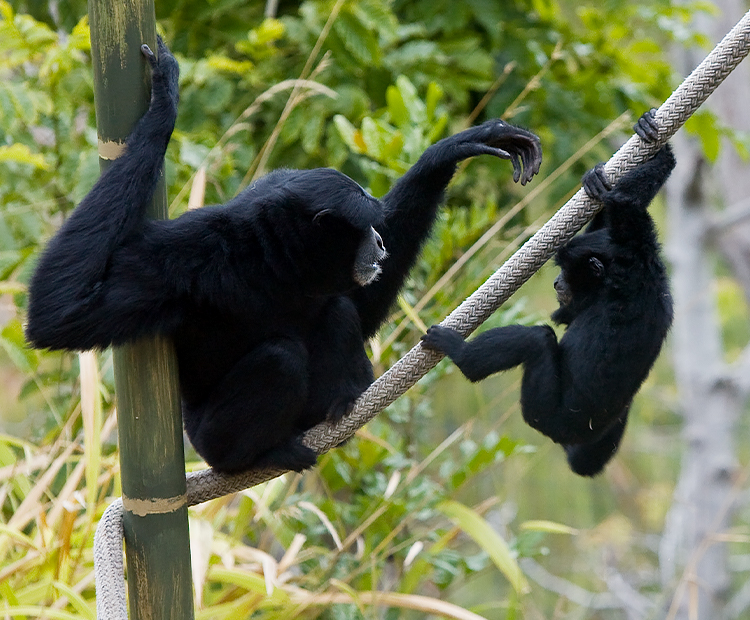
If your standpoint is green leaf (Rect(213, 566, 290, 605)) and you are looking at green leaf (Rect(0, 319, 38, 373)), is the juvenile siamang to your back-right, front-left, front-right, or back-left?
back-right

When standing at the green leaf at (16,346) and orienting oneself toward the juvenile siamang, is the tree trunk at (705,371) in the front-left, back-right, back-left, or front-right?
front-left

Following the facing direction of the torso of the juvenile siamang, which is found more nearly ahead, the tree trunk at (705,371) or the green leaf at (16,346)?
the green leaf

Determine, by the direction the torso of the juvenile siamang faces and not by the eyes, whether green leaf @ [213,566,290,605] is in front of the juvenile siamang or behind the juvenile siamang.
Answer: in front

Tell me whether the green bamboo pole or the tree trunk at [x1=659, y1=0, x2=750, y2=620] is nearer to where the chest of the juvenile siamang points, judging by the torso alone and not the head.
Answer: the green bamboo pole

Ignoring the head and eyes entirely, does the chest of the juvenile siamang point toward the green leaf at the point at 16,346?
yes

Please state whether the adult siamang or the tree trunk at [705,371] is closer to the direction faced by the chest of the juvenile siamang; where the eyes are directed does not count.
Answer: the adult siamang

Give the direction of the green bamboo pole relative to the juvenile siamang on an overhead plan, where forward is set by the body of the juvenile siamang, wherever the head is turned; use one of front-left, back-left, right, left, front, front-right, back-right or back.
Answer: front-left

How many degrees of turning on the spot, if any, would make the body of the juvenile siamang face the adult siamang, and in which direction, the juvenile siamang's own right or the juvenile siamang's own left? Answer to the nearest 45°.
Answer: approximately 45° to the juvenile siamang's own left

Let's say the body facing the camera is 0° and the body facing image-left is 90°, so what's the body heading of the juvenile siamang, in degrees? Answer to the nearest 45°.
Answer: approximately 90°
